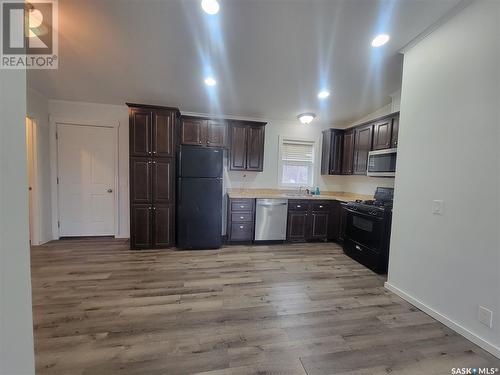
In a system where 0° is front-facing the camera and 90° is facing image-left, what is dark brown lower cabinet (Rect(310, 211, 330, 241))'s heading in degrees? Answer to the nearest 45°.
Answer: approximately 0°

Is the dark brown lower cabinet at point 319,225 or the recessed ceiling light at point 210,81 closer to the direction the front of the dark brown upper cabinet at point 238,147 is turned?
the recessed ceiling light

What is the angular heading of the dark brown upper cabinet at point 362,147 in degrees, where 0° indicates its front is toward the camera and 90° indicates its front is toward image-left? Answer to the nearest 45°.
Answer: approximately 45°

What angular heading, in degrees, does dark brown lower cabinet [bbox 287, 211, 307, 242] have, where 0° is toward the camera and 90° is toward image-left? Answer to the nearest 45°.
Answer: approximately 0°

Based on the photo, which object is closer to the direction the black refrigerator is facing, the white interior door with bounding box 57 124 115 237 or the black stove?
the black stove

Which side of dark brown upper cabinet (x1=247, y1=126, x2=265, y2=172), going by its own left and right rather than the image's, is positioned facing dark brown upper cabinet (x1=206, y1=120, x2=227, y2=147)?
right
